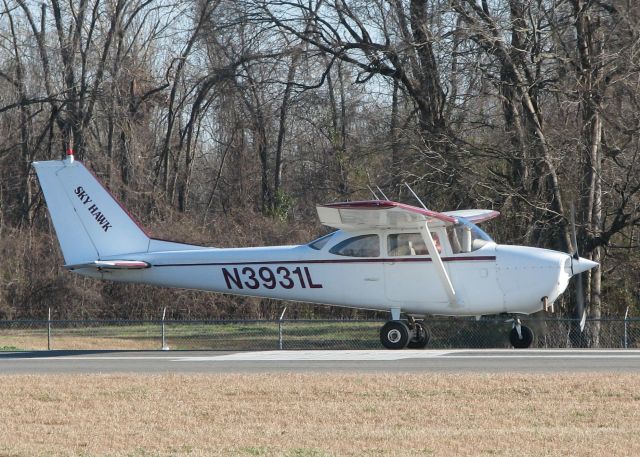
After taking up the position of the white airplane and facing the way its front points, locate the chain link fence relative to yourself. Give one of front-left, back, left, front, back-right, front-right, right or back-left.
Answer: left

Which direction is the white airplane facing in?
to the viewer's right
